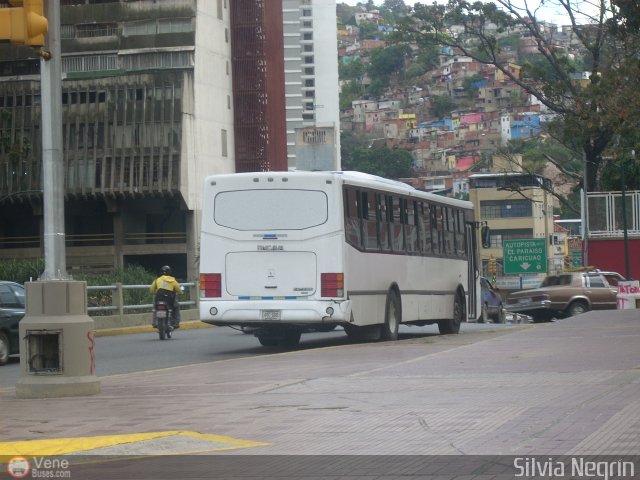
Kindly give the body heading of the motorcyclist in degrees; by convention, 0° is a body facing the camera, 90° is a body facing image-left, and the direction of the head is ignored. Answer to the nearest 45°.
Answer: approximately 180°

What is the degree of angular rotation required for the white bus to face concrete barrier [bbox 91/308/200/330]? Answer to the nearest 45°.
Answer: approximately 90° to its left

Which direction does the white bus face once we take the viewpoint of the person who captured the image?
facing away from the viewer and to the right of the viewer

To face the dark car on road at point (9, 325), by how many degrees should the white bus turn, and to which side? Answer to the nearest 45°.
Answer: approximately 135° to its left

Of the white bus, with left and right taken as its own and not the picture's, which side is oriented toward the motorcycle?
left

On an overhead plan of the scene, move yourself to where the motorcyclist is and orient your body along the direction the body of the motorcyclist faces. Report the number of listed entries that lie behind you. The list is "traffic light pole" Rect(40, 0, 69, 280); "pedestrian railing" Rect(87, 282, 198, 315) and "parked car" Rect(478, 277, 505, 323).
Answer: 1

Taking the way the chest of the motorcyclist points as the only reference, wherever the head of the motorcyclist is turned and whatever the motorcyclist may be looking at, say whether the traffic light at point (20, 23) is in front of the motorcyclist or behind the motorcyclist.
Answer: behind
